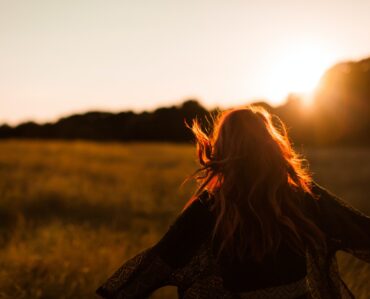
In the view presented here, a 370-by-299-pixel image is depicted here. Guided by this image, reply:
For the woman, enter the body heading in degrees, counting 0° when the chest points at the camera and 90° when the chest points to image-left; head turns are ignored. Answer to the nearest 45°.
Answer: approximately 180°

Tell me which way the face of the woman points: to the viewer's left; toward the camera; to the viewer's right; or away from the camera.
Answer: away from the camera
